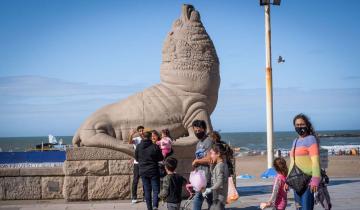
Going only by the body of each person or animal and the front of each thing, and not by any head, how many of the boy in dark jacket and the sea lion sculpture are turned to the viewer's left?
0

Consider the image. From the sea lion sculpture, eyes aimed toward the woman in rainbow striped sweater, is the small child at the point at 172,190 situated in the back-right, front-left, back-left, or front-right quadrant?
front-right

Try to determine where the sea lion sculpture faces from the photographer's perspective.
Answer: facing to the right of the viewer

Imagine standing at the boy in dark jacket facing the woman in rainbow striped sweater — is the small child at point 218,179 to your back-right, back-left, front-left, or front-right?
front-right

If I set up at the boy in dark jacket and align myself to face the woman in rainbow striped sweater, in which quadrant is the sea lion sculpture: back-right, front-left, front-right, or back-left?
back-left

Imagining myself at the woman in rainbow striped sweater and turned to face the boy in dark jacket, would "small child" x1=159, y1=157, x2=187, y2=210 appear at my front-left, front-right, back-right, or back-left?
front-left

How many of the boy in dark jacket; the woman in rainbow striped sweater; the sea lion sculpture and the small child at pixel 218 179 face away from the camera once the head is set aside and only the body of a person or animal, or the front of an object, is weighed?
1

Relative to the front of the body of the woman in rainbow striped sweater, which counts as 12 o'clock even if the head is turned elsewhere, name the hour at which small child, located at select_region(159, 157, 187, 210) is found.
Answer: The small child is roughly at 2 o'clock from the woman in rainbow striped sweater.

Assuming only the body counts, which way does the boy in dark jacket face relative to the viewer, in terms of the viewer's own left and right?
facing away from the viewer

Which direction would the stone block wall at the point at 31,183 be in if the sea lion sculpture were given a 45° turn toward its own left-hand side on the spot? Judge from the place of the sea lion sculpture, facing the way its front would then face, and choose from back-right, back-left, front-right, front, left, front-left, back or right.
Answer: back-left

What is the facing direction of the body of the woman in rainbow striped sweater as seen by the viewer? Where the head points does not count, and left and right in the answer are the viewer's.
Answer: facing the viewer and to the left of the viewer

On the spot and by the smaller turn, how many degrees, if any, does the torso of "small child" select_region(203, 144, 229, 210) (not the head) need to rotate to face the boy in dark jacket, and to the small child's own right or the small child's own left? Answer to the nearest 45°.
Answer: approximately 45° to the small child's own right
